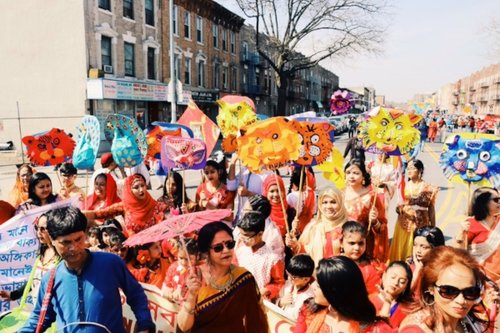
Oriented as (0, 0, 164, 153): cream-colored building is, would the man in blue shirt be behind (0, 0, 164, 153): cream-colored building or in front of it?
in front

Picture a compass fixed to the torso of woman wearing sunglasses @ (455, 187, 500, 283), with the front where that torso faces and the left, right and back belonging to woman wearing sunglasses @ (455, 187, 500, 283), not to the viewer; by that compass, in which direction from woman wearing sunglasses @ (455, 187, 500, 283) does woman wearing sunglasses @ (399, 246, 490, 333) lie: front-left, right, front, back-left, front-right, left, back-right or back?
front-right

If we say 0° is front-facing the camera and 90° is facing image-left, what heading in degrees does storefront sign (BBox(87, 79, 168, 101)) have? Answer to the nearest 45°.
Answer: approximately 315°

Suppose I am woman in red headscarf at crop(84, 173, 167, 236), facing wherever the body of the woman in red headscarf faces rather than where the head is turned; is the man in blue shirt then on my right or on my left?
on my right

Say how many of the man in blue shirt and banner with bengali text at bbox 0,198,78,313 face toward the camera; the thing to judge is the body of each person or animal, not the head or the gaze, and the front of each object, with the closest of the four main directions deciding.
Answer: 2

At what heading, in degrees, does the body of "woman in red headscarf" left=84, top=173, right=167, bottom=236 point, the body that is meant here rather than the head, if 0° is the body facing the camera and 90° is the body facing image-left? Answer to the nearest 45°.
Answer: approximately 315°

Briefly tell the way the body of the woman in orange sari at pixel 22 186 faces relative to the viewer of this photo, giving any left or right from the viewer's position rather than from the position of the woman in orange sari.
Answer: facing the viewer and to the right of the viewer

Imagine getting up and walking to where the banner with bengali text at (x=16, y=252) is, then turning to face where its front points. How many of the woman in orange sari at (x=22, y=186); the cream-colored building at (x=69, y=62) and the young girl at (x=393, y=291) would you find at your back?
2

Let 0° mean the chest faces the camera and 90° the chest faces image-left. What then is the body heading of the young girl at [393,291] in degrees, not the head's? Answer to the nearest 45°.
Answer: approximately 45°

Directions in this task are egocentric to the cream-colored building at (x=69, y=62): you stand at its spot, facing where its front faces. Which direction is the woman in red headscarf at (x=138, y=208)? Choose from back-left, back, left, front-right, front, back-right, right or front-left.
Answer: front-right

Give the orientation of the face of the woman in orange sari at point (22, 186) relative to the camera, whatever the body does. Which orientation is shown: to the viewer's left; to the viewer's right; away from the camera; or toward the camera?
toward the camera

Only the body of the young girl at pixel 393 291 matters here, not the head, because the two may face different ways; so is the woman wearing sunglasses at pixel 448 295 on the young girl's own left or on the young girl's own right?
on the young girl's own left

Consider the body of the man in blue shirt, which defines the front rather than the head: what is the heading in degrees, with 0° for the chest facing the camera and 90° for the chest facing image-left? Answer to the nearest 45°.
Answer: approximately 0°

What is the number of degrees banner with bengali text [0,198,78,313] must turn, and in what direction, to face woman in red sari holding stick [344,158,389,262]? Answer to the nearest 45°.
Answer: approximately 90° to its left
